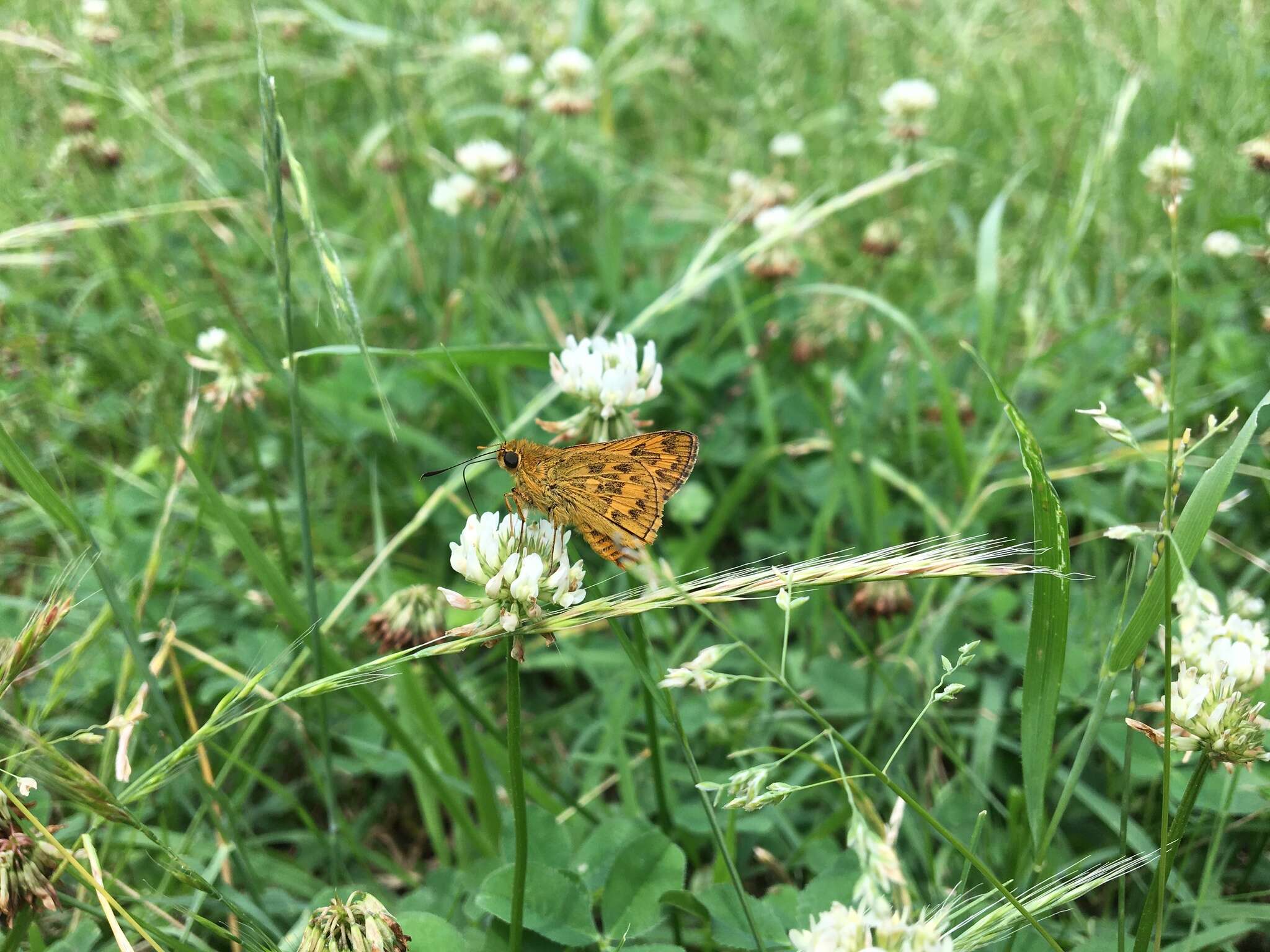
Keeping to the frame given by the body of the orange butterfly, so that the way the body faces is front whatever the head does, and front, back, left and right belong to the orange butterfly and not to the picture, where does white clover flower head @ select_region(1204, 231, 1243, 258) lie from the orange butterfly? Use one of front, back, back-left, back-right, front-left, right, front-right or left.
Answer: back-right

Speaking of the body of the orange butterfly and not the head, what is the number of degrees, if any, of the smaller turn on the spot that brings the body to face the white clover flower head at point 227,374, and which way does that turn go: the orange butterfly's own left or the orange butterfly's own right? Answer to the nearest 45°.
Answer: approximately 45° to the orange butterfly's own right

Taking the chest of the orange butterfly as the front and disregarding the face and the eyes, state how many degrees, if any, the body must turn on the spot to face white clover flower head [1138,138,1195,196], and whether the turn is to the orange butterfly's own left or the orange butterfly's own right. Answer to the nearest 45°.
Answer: approximately 135° to the orange butterfly's own right

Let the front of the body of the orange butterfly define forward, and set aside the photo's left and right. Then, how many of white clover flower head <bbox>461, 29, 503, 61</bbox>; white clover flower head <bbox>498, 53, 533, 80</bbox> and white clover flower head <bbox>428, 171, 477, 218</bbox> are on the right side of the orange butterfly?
3

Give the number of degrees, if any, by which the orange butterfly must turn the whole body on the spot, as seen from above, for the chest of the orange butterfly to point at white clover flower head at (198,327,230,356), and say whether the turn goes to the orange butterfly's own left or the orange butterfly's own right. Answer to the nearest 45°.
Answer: approximately 45° to the orange butterfly's own right

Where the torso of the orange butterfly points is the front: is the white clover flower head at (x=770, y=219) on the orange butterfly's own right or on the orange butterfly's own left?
on the orange butterfly's own right

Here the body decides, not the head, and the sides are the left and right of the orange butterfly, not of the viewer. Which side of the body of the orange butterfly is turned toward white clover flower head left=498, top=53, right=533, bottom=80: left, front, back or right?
right

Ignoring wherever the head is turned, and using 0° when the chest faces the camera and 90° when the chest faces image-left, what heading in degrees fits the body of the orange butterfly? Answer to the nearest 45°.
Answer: approximately 90°

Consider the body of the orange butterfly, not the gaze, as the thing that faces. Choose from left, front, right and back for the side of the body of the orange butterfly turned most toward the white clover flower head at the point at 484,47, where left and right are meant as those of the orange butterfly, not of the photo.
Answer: right

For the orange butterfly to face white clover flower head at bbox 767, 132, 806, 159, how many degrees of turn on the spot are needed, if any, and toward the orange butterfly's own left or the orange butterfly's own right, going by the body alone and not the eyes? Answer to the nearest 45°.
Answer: approximately 90° to the orange butterfly's own right
